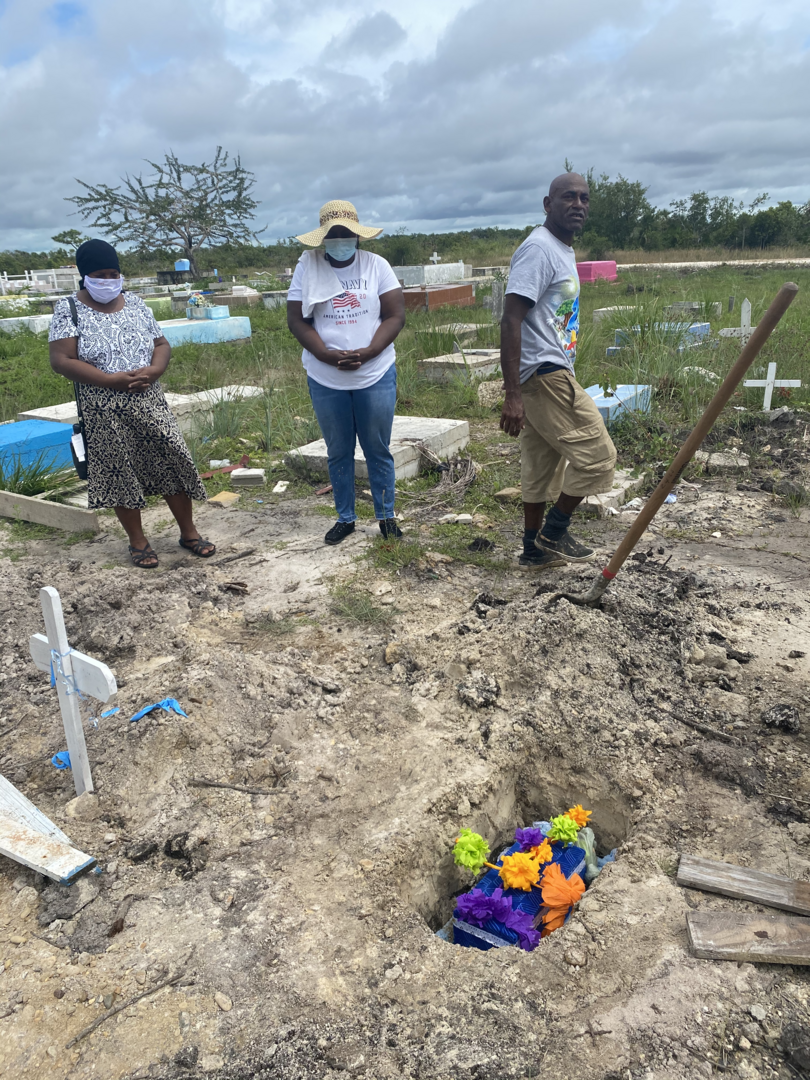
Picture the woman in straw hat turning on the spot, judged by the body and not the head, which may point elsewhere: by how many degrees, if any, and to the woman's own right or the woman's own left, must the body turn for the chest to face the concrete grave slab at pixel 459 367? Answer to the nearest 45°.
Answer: approximately 180°

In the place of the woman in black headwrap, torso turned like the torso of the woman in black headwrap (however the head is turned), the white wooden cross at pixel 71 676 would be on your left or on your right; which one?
on your right

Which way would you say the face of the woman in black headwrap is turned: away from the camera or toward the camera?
toward the camera

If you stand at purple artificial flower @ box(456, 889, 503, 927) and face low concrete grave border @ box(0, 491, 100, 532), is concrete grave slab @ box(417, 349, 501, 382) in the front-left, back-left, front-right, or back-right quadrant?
front-right

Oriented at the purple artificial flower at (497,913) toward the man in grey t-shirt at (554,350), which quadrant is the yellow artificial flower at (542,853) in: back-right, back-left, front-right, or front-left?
front-right

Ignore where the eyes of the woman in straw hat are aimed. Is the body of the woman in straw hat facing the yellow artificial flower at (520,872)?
yes

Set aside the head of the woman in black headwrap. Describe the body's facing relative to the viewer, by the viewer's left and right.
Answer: facing the viewer and to the right of the viewer

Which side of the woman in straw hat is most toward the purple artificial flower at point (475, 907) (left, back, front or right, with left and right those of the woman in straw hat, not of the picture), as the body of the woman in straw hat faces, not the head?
front

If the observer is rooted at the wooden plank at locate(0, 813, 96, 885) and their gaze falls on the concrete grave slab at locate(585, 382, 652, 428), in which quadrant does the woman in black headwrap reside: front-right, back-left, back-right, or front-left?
front-left

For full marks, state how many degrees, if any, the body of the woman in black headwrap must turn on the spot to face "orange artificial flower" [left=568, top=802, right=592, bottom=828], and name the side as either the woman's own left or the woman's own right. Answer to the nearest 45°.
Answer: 0° — they already face it

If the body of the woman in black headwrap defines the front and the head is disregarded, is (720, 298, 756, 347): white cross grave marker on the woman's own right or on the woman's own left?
on the woman's own left

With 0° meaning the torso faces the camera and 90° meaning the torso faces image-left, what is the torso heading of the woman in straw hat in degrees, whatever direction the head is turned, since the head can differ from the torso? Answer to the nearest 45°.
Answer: approximately 0°

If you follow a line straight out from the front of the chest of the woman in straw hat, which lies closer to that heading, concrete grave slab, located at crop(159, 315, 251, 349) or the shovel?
the shovel

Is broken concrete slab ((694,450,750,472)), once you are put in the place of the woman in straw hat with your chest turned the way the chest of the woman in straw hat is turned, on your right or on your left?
on your left

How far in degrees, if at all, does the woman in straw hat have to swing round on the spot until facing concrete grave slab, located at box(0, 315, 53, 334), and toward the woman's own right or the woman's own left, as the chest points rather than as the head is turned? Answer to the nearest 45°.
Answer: approximately 135° to the woman's own right
